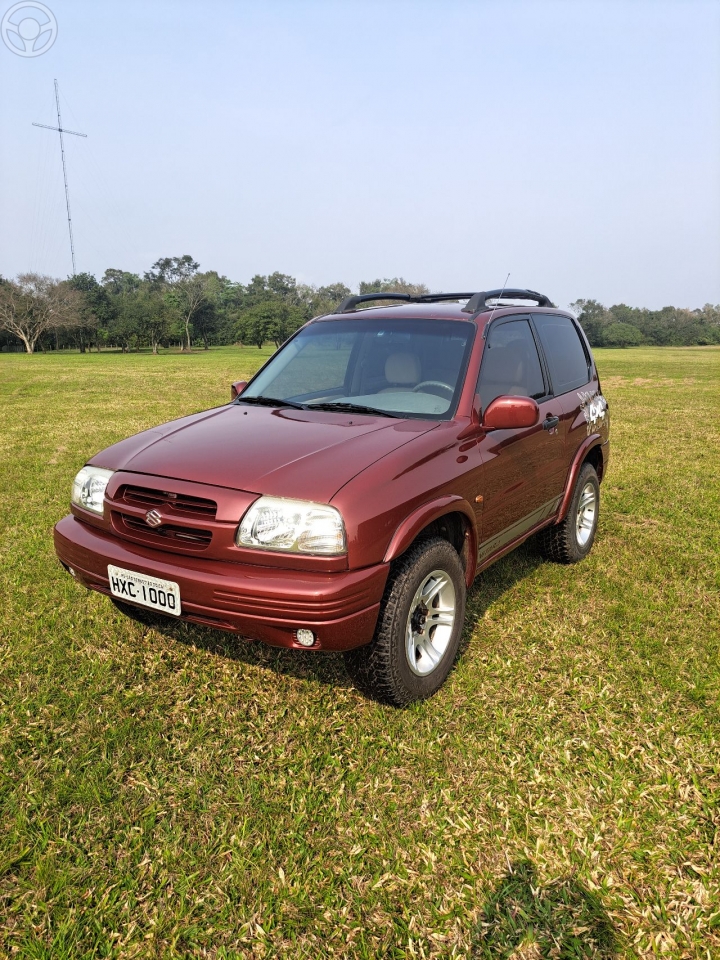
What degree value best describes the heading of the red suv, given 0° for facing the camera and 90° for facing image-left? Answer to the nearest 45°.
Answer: approximately 45°
